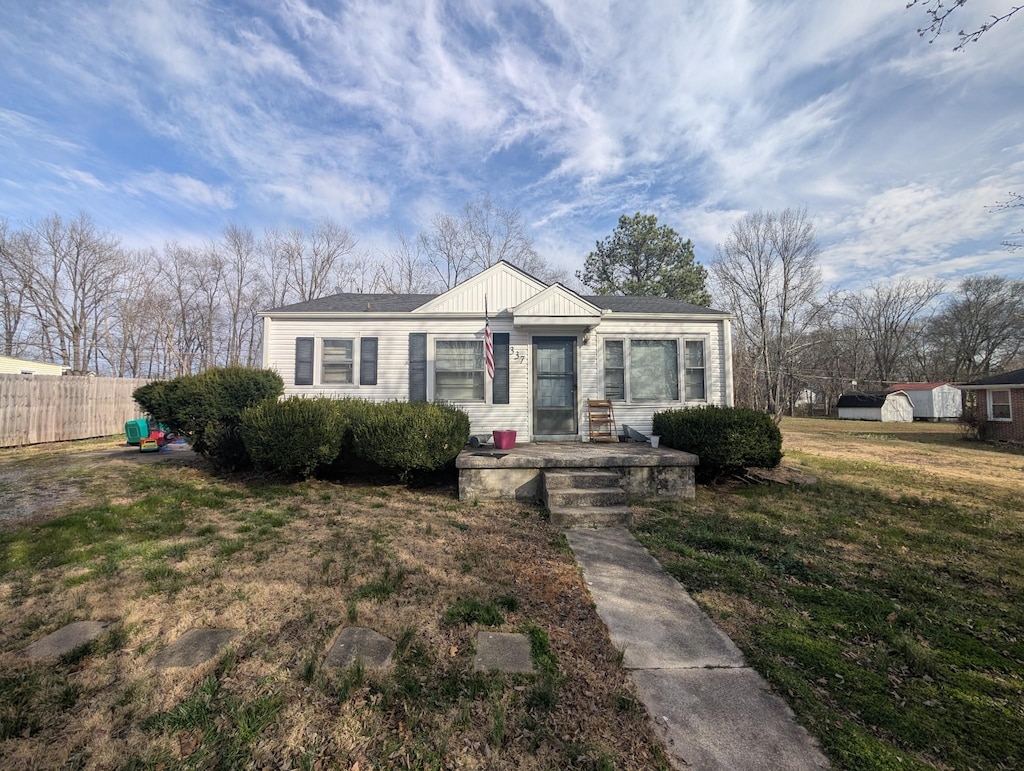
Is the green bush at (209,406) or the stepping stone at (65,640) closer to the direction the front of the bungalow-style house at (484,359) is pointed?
the stepping stone

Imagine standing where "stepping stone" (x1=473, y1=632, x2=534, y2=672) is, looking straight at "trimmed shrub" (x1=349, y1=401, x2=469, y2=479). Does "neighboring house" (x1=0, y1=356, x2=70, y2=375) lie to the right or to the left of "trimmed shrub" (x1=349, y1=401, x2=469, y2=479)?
left

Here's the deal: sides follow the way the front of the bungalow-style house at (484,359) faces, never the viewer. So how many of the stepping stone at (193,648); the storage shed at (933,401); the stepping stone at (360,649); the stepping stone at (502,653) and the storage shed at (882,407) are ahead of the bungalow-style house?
3

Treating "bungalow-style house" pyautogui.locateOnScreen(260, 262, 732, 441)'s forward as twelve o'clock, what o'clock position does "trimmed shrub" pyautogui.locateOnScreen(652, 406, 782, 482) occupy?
The trimmed shrub is roughly at 10 o'clock from the bungalow-style house.

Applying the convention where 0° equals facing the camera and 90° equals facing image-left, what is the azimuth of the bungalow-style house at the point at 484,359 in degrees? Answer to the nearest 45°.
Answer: approximately 0°

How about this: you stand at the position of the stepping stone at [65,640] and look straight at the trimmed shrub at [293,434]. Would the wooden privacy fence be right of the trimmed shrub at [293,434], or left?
left

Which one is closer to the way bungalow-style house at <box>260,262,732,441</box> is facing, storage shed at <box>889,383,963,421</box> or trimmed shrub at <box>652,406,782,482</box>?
the trimmed shrub

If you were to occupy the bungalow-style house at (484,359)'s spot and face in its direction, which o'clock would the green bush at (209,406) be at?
The green bush is roughly at 2 o'clock from the bungalow-style house.

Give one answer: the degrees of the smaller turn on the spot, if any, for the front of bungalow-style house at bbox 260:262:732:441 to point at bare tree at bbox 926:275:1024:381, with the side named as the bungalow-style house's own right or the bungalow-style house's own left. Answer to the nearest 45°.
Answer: approximately 135° to the bungalow-style house's own left
